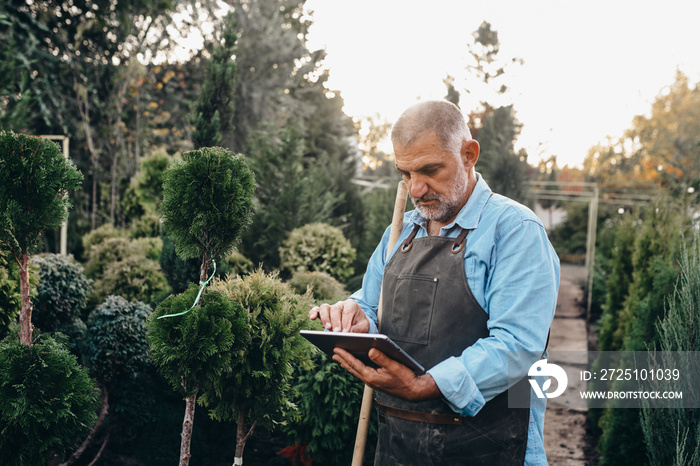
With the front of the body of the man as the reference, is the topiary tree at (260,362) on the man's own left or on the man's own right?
on the man's own right

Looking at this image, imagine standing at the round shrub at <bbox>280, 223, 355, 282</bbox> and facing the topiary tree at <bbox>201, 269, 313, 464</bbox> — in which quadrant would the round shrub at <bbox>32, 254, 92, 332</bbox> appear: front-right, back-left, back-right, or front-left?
front-right

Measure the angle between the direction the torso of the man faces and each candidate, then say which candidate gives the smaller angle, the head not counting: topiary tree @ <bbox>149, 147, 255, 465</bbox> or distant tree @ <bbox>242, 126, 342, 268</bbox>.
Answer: the topiary tree

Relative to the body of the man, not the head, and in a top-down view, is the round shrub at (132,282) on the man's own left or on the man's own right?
on the man's own right

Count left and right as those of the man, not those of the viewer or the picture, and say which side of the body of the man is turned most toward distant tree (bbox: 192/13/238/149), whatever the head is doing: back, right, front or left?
right

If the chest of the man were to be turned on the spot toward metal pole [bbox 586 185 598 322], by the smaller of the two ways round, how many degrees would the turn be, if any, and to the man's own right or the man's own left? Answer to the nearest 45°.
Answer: approximately 135° to the man's own right

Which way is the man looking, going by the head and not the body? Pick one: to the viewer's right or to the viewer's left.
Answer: to the viewer's left

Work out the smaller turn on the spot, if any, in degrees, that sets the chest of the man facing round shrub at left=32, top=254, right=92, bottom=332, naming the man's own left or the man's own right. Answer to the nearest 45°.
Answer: approximately 90° to the man's own right

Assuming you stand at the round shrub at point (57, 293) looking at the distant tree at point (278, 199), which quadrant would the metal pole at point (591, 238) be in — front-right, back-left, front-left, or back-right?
front-right
